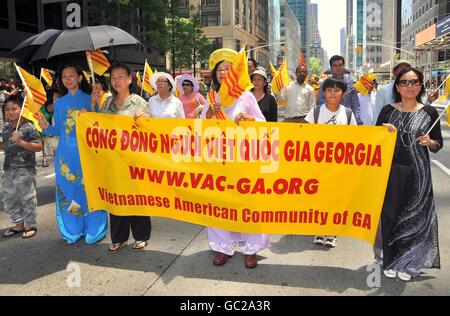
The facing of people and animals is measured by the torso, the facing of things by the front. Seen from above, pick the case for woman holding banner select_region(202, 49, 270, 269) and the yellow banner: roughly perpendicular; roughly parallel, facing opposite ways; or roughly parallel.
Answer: roughly parallel

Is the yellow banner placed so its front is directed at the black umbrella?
no

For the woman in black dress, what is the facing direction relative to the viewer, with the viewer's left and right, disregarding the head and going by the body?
facing the viewer

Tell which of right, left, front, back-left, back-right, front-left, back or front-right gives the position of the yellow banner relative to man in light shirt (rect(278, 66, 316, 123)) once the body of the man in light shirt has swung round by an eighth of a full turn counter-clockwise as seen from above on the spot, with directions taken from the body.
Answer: front-right

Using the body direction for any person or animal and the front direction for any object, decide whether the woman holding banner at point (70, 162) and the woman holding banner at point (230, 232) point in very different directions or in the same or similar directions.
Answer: same or similar directions

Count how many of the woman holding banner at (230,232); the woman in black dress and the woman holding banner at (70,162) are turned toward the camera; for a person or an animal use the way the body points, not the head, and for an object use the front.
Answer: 3

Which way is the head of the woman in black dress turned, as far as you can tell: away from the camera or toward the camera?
toward the camera

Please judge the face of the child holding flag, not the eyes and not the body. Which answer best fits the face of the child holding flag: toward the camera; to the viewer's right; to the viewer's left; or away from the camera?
toward the camera

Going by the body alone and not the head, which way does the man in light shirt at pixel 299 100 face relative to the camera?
toward the camera

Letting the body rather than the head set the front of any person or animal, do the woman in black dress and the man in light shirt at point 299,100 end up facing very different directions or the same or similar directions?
same or similar directions

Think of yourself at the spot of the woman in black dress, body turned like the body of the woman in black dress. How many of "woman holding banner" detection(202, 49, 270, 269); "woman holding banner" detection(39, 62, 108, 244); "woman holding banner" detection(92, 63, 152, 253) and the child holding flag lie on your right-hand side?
4

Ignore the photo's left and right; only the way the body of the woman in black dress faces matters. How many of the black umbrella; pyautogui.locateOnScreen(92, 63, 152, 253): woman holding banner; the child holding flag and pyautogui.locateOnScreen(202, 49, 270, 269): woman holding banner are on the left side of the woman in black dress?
0

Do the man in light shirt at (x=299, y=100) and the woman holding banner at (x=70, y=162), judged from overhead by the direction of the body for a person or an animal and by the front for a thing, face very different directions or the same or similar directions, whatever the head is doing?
same or similar directions

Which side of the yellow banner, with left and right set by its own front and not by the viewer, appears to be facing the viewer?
front
